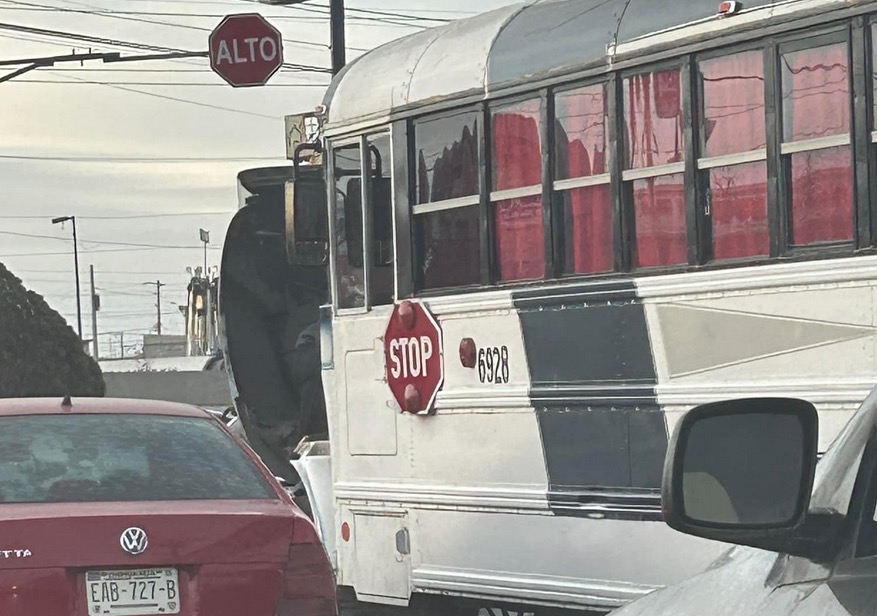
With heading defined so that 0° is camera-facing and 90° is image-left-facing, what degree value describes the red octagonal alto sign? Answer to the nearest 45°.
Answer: approximately 0°

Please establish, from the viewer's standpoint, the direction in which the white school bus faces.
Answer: facing away from the viewer and to the left of the viewer

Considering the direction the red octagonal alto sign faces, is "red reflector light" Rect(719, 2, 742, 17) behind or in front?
in front

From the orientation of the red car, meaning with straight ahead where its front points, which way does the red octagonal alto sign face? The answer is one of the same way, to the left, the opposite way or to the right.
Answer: the opposite way

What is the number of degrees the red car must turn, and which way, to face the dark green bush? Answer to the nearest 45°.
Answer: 0° — it already faces it

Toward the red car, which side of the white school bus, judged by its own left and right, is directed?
left

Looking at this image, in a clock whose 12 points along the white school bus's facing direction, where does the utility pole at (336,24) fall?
The utility pole is roughly at 1 o'clock from the white school bus.

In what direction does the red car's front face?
away from the camera

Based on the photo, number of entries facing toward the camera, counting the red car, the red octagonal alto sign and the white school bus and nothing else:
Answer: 1

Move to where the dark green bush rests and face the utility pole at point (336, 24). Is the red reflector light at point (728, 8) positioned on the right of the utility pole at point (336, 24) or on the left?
right

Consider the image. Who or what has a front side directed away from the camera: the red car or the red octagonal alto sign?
the red car

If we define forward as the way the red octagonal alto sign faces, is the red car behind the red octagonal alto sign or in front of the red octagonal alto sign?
in front

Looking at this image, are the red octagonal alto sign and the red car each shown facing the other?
yes
